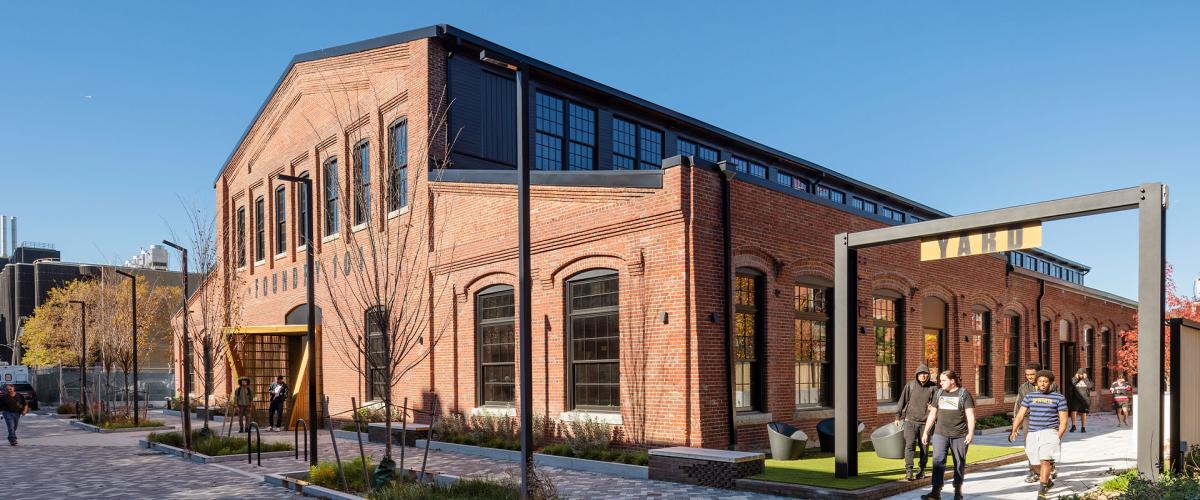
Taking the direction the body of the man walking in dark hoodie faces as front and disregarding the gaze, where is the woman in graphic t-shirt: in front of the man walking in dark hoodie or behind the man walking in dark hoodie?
in front

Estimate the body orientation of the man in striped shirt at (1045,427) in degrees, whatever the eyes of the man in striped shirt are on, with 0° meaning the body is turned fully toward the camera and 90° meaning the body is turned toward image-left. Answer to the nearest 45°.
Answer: approximately 0°

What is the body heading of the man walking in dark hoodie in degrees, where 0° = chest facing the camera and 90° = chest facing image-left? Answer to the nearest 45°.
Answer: approximately 0°

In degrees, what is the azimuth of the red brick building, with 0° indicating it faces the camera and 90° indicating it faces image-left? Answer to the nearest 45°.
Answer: approximately 45°

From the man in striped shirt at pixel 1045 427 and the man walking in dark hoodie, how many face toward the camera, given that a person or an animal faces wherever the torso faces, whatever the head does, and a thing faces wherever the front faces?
2
